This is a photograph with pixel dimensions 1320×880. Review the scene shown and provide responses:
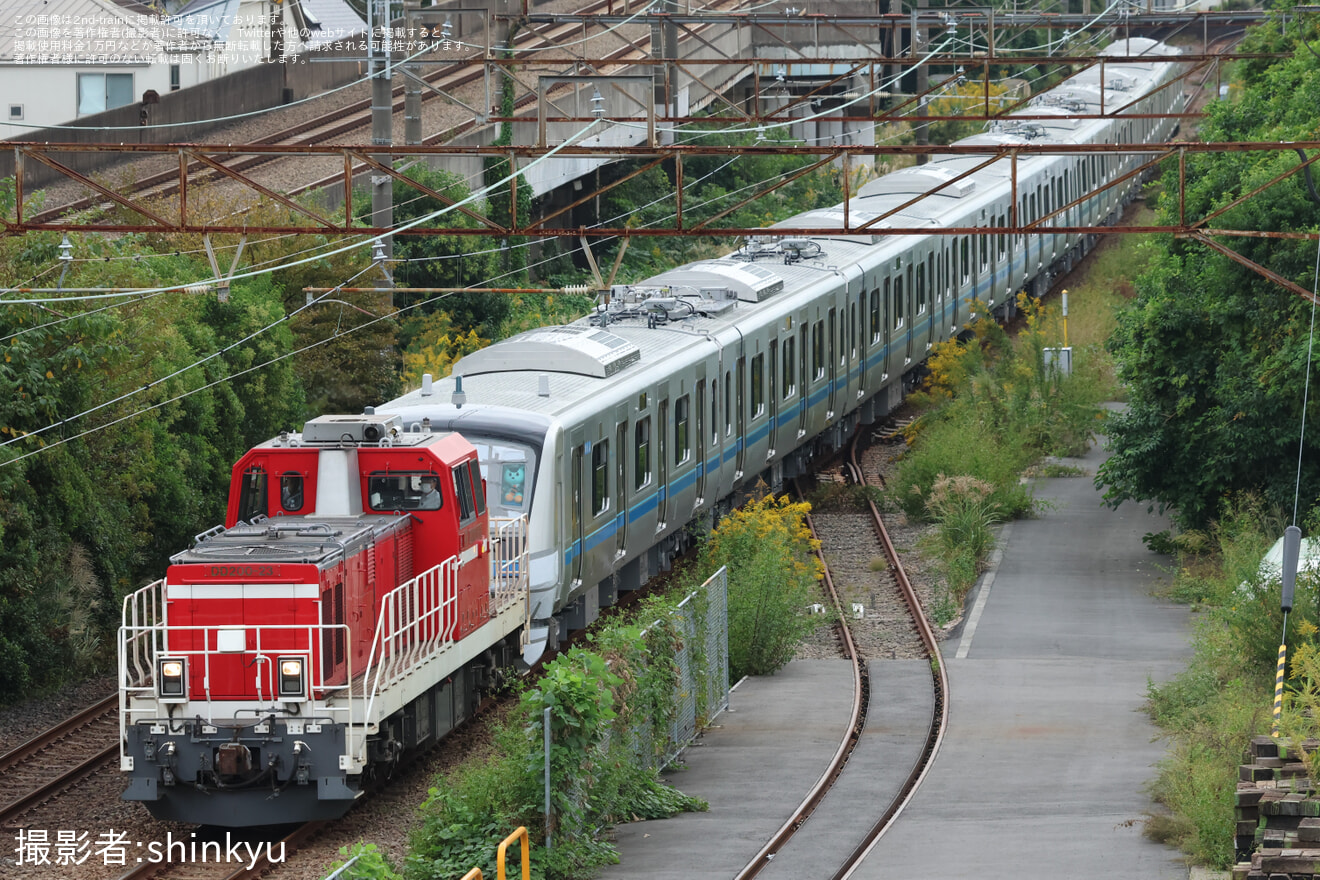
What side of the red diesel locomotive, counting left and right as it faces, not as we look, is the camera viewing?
front

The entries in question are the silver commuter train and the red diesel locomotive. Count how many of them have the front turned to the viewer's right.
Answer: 0

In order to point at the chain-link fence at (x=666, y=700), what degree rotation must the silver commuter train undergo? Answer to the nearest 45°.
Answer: approximately 45° to its left

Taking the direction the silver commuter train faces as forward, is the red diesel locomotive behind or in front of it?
in front

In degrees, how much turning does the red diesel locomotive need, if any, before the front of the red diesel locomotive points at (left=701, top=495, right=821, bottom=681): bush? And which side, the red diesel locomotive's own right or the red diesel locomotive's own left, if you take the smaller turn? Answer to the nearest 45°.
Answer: approximately 135° to the red diesel locomotive's own left

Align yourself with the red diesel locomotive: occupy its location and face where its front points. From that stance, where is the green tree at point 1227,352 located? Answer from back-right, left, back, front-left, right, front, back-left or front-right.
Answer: back-left

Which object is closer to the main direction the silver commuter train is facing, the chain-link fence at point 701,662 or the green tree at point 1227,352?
the chain-link fence

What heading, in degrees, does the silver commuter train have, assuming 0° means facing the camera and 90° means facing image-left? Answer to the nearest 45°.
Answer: approximately 45°

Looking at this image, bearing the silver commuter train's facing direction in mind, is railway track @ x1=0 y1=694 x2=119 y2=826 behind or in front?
in front
